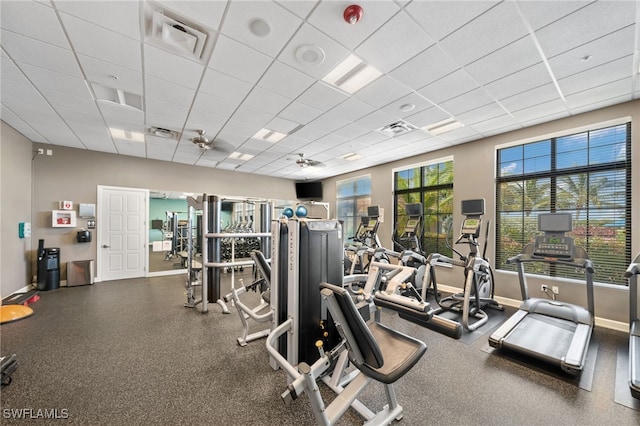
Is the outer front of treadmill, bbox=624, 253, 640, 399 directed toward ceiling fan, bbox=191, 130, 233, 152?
no

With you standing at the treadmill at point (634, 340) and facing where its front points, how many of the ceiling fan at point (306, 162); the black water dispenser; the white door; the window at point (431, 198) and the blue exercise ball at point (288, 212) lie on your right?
0

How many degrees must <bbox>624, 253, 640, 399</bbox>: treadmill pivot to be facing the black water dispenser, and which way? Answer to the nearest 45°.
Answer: approximately 135° to its left

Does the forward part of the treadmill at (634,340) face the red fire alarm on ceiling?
no

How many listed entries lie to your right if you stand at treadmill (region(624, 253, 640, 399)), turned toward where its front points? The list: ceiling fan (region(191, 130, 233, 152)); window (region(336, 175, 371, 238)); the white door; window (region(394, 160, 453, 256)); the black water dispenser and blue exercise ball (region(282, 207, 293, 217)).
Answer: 0

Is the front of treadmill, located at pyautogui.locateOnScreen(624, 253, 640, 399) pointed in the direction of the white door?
no

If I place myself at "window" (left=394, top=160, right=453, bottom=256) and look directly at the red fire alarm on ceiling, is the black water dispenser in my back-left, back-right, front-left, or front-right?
front-right

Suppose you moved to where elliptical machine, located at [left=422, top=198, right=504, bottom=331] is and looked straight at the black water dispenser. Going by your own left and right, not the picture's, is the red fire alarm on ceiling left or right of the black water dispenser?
left

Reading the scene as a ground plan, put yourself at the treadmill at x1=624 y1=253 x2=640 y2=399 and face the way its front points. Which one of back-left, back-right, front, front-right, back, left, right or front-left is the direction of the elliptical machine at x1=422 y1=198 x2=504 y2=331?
left

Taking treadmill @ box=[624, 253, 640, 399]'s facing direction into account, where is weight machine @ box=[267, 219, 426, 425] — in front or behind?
behind

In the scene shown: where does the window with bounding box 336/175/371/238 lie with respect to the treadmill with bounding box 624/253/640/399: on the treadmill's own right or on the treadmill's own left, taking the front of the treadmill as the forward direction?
on the treadmill's own left

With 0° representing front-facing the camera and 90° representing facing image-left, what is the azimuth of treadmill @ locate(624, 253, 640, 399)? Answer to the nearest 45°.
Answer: approximately 180°
